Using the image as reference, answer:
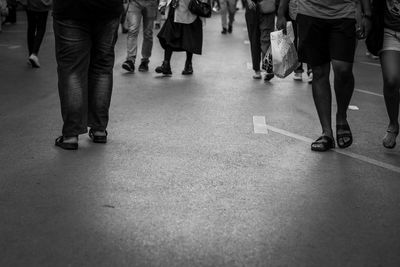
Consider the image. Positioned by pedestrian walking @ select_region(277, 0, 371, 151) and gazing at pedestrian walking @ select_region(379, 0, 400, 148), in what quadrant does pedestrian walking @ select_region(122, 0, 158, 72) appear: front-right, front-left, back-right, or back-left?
back-left

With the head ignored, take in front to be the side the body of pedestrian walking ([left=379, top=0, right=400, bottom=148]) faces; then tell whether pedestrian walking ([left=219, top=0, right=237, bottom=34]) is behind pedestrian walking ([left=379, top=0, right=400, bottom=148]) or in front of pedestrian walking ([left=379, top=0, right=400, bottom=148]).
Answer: behind

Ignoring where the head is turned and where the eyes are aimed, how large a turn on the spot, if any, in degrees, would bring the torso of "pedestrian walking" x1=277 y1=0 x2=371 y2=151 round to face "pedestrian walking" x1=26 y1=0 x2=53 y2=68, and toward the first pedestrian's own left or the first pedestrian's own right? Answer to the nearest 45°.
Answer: approximately 135° to the first pedestrian's own right

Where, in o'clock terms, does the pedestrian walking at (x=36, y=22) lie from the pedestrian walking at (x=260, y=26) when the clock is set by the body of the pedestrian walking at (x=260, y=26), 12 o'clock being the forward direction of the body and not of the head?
the pedestrian walking at (x=36, y=22) is roughly at 3 o'clock from the pedestrian walking at (x=260, y=26).

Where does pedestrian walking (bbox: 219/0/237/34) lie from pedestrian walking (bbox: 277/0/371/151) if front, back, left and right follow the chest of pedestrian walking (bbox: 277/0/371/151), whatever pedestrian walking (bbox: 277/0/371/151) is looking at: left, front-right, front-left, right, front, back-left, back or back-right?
back

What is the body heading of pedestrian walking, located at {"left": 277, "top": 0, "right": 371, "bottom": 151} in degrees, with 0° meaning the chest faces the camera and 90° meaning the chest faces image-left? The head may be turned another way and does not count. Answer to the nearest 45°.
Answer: approximately 0°

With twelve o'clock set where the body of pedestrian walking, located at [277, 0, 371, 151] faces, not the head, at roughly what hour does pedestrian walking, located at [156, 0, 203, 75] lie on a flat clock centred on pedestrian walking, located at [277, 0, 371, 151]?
pedestrian walking, located at [156, 0, 203, 75] is roughly at 5 o'clock from pedestrian walking, located at [277, 0, 371, 151].

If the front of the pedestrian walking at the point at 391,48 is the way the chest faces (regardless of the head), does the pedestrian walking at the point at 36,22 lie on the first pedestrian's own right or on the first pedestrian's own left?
on the first pedestrian's own right

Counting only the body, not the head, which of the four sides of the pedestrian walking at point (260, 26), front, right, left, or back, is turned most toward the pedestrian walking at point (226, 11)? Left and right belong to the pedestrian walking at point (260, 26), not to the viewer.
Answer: back
